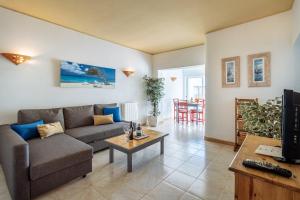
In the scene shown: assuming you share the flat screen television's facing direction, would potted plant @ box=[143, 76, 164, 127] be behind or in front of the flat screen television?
in front

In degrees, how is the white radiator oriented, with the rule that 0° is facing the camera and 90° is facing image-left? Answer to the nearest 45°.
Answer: approximately 315°

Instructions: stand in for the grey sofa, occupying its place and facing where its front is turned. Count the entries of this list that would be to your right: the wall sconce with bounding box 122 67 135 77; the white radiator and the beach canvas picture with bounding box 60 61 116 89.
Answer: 0

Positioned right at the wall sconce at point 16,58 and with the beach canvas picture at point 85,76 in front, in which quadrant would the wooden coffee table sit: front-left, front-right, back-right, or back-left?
front-right

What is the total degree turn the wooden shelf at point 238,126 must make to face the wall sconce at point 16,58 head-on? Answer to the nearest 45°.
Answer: approximately 45° to its right

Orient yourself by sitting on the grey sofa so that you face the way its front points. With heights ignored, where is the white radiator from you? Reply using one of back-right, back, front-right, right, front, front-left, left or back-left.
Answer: left

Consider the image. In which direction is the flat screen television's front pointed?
to the viewer's left

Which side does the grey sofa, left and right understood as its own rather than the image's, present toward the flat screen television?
front

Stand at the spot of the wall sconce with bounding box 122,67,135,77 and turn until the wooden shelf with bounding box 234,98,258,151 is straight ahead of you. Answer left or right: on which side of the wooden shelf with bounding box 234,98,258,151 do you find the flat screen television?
right

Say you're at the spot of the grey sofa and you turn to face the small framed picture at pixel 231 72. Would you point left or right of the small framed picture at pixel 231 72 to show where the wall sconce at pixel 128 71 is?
left

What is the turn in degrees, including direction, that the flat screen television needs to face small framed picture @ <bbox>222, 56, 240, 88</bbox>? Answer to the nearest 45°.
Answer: approximately 45° to its right

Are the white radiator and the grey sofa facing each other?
no

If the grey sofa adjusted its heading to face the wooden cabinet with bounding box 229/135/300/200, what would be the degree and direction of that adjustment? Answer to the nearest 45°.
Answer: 0° — it already faces it

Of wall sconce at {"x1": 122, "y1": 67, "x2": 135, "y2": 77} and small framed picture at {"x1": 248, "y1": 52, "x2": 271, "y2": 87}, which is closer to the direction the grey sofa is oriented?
the small framed picture

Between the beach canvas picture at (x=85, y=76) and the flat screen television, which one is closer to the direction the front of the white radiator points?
the flat screen television

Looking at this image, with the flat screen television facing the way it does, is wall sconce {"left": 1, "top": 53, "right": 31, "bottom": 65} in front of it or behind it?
in front

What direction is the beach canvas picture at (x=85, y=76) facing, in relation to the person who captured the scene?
facing the viewer and to the right of the viewer
